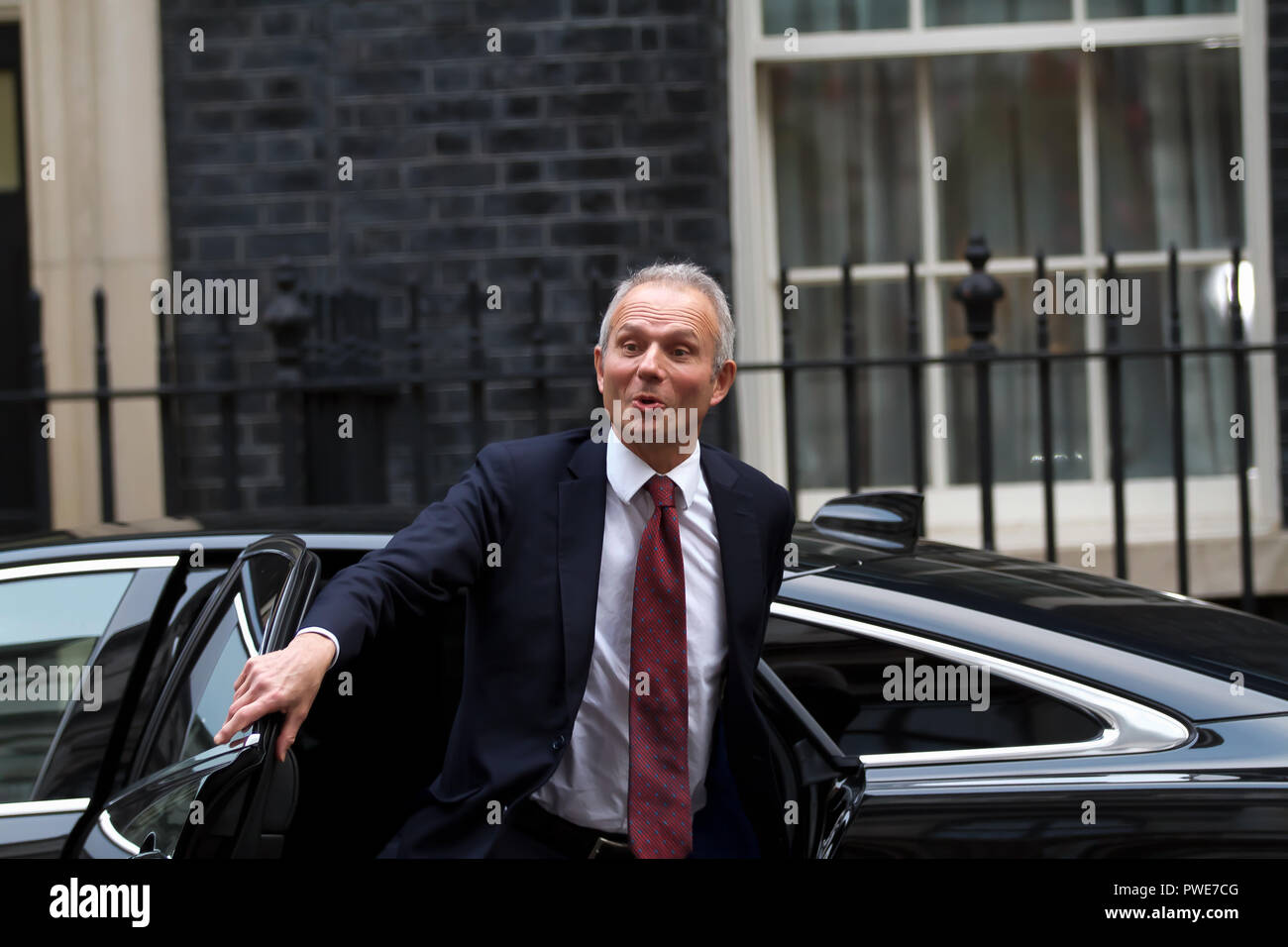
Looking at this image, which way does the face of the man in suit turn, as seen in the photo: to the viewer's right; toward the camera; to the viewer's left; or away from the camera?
toward the camera

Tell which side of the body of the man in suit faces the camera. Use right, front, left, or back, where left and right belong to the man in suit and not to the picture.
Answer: front

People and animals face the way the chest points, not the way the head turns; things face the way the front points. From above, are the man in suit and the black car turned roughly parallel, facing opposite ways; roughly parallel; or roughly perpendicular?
roughly perpendicular

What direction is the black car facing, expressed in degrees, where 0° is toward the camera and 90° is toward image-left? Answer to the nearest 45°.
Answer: approximately 90°
